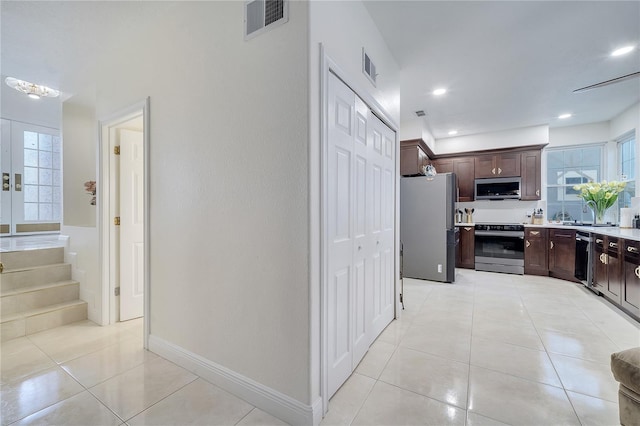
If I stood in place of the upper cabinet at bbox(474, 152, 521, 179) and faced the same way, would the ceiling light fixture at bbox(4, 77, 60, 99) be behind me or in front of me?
in front

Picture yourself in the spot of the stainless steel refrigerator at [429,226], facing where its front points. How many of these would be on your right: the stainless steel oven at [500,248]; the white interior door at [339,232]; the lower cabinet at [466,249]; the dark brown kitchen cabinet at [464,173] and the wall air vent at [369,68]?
2

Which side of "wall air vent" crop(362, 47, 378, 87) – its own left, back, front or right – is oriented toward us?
right

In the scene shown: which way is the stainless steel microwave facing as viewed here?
toward the camera

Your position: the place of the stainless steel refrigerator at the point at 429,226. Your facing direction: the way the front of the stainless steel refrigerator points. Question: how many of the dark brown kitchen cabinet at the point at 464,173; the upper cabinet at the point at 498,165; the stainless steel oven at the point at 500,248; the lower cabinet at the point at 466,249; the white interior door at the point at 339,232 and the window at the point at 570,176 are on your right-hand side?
1

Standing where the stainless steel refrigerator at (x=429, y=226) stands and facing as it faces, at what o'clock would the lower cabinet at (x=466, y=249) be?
The lower cabinet is roughly at 10 o'clock from the stainless steel refrigerator.

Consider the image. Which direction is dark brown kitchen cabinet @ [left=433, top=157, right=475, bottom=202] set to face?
toward the camera

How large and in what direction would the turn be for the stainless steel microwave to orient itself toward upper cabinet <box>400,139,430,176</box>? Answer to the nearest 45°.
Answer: approximately 45° to its right

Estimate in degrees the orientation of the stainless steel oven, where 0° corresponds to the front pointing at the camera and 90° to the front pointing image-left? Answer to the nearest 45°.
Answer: approximately 0°

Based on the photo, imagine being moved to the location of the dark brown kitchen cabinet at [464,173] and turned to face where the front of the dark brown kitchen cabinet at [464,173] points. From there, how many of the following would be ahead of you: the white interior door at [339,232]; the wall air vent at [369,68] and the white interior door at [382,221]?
3

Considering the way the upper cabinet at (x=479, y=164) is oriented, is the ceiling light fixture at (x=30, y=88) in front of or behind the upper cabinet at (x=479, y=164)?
in front

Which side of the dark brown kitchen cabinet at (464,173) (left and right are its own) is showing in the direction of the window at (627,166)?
left

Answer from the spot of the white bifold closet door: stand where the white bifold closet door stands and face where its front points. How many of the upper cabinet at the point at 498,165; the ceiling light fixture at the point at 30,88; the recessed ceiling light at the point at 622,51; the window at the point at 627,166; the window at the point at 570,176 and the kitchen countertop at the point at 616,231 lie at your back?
1

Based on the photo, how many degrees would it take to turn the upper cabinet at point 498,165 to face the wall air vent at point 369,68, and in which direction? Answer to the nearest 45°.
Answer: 0° — it already faces it

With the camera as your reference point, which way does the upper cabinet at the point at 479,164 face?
facing the viewer
